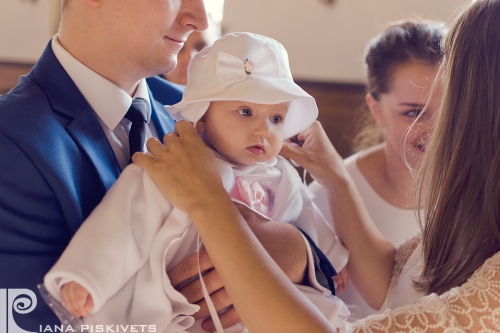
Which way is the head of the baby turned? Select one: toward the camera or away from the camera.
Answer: toward the camera

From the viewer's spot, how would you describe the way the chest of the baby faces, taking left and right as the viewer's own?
facing the viewer and to the right of the viewer

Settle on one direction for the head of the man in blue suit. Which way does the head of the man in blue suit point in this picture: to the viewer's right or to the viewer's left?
to the viewer's right

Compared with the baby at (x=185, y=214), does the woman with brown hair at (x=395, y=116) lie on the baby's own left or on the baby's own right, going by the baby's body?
on the baby's own left

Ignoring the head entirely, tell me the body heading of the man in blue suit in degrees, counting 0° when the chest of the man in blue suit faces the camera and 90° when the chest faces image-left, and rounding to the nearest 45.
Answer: approximately 315°

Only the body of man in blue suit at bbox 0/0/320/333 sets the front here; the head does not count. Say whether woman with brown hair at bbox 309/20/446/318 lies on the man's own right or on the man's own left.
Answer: on the man's own left
